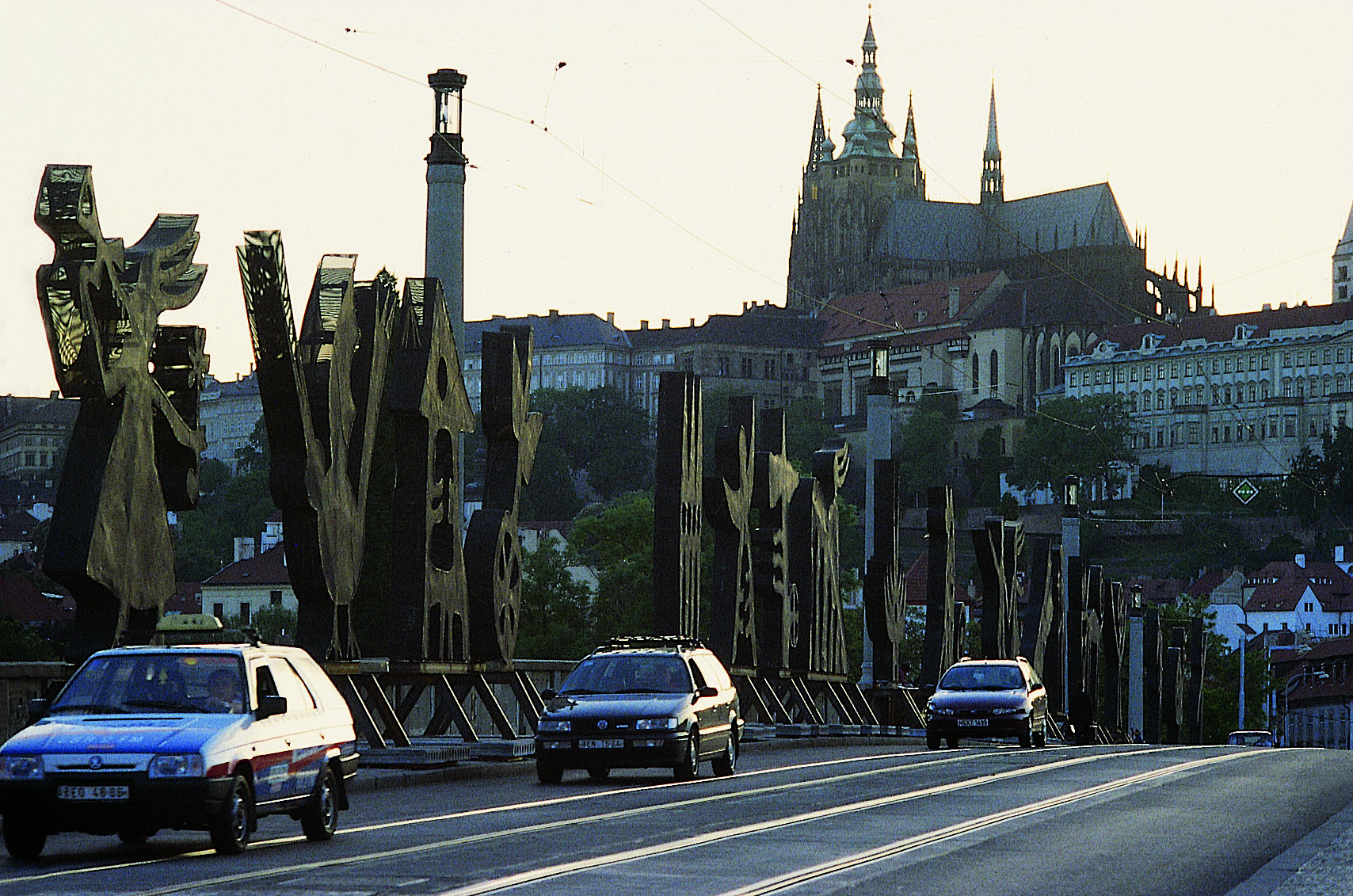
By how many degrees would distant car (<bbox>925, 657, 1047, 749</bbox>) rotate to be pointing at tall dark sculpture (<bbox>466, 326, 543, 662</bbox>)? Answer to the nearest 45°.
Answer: approximately 45° to its right

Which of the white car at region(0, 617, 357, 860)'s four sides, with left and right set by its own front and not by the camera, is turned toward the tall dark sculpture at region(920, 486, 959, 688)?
back

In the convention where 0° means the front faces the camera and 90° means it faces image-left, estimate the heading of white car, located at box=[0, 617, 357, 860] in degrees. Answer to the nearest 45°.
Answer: approximately 45°

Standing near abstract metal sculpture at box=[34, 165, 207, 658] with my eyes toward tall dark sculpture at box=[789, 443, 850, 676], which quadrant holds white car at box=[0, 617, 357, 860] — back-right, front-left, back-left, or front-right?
back-right

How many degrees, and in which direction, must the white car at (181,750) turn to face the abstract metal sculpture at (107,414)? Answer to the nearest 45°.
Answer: approximately 135° to its right

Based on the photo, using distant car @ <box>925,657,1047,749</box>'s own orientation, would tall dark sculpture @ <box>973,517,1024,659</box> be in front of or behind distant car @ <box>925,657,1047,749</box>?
behind

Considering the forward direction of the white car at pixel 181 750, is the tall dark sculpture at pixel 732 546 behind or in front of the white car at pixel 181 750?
behind

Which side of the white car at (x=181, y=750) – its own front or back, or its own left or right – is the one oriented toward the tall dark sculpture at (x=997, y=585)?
back

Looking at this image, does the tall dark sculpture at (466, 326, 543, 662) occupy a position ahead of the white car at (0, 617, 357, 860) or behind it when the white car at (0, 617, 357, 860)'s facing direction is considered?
behind

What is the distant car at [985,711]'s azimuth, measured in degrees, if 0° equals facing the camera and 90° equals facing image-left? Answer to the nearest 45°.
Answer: approximately 0°

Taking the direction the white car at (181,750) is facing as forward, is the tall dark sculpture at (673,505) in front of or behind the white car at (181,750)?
behind

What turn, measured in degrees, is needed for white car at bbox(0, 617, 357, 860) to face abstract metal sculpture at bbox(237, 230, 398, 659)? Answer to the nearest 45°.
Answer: approximately 135° to its right
